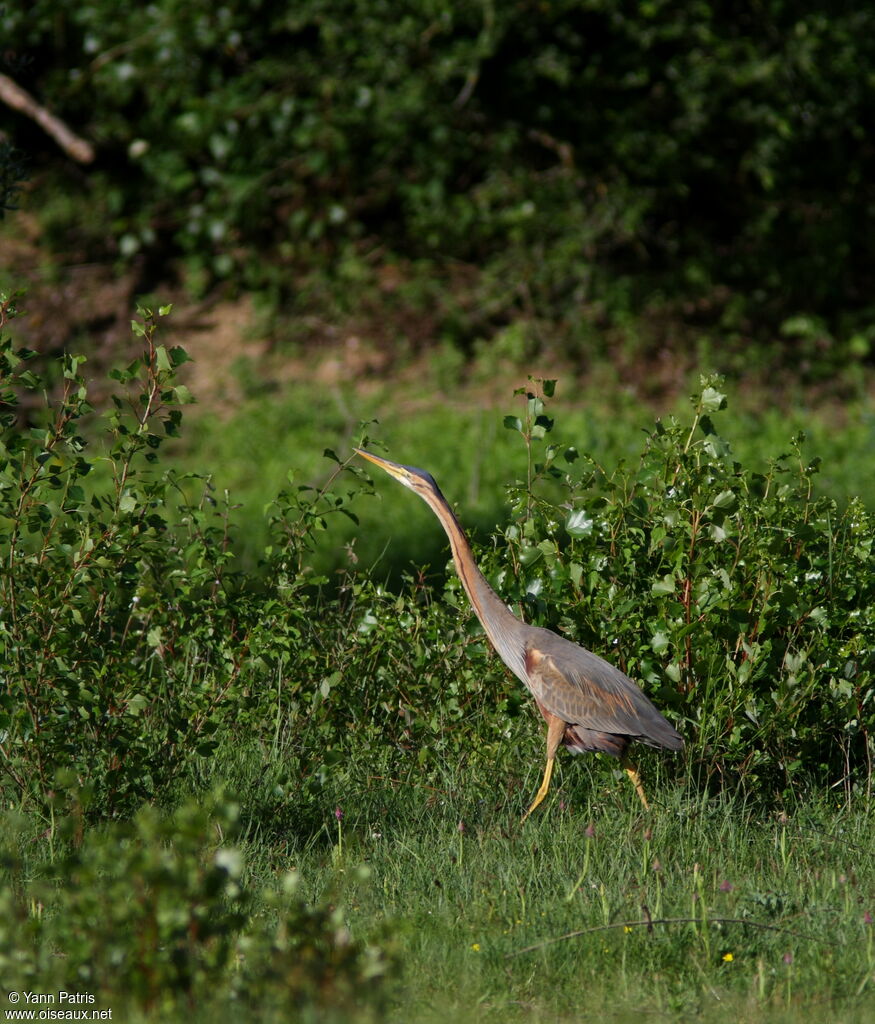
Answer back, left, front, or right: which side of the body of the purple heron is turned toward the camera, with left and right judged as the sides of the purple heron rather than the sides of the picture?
left

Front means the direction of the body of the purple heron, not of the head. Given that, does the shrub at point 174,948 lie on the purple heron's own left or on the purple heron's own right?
on the purple heron's own left
